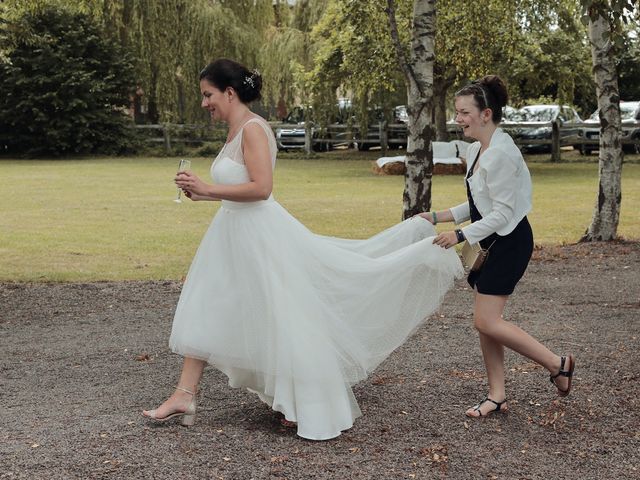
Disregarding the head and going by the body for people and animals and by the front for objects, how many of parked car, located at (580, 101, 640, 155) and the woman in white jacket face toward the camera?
1

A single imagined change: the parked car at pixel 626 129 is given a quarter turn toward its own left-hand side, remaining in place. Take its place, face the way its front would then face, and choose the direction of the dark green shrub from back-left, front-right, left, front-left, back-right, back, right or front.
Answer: back

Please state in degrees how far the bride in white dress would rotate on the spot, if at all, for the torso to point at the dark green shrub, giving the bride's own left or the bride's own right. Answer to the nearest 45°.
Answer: approximately 90° to the bride's own right

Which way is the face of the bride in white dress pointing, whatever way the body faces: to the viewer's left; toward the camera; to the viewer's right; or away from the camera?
to the viewer's left

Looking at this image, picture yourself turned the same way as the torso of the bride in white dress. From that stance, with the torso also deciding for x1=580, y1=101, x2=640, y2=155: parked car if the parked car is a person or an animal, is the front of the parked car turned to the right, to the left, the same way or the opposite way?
to the left

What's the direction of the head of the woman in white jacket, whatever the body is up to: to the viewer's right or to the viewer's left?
to the viewer's left

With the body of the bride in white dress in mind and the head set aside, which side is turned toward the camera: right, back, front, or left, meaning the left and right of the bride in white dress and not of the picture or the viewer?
left

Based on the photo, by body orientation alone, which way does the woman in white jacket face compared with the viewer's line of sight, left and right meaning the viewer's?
facing to the left of the viewer

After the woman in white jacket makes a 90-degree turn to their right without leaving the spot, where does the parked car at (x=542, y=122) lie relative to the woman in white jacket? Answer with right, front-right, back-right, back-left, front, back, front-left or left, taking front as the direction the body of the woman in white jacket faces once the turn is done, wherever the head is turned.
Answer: front

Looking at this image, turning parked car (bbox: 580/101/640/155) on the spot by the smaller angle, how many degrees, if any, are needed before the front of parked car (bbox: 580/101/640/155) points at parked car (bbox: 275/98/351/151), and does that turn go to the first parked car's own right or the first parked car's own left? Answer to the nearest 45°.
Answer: approximately 90° to the first parked car's own right

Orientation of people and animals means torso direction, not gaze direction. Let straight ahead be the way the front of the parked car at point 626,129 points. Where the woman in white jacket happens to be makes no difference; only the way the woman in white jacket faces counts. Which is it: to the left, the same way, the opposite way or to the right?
to the right

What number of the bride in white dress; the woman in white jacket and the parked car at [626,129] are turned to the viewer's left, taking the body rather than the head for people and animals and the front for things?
2

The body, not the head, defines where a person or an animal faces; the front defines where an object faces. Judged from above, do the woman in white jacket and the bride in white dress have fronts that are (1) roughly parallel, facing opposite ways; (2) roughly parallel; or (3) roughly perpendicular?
roughly parallel

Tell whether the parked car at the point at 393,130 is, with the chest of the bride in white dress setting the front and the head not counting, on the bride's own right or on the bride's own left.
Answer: on the bride's own right

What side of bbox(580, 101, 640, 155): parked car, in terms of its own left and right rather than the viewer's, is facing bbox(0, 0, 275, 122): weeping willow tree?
right

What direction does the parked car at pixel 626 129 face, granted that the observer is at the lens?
facing the viewer

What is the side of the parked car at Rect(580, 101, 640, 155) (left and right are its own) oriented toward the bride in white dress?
front
